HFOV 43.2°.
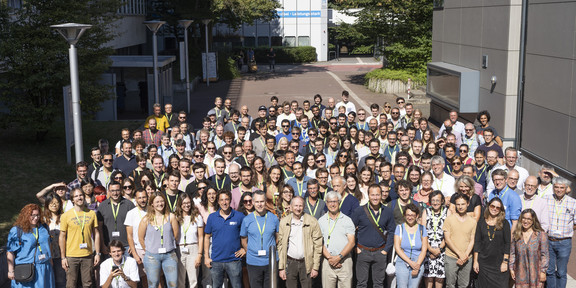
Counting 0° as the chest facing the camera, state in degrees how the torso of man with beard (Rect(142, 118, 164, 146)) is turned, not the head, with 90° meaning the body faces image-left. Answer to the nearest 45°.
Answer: approximately 0°

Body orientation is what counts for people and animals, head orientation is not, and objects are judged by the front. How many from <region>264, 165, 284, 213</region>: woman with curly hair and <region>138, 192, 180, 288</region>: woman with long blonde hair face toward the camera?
2

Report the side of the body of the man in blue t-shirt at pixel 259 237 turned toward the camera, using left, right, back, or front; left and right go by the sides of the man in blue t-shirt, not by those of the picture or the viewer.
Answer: front

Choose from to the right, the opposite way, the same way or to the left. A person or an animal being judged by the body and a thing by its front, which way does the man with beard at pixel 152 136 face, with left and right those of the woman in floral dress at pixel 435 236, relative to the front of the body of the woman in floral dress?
the same way

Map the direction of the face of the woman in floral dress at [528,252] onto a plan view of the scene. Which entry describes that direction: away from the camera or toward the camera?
toward the camera

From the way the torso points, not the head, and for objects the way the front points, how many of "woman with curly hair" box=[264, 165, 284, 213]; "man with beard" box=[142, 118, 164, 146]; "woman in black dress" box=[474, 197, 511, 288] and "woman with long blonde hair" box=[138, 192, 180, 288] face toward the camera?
4

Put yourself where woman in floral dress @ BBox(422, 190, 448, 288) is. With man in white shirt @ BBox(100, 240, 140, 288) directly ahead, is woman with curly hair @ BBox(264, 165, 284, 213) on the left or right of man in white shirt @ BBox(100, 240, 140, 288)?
right

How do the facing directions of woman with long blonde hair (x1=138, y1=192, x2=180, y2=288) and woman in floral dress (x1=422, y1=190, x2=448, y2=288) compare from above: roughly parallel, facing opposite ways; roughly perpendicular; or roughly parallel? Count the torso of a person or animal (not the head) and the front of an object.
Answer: roughly parallel

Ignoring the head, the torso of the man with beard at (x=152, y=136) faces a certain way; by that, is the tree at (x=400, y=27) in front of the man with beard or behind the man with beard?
behind

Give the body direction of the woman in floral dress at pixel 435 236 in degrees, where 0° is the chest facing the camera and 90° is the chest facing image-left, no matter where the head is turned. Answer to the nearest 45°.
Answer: approximately 0°

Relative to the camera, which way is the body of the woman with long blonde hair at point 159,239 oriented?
toward the camera

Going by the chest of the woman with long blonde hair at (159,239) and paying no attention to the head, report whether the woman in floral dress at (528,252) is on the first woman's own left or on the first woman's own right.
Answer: on the first woman's own left

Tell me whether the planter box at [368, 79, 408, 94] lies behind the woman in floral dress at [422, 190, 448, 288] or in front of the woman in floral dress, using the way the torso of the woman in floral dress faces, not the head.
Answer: behind

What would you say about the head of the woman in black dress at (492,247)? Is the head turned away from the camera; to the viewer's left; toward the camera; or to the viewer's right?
toward the camera

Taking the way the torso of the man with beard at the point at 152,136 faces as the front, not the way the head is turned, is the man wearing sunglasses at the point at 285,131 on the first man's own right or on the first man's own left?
on the first man's own left

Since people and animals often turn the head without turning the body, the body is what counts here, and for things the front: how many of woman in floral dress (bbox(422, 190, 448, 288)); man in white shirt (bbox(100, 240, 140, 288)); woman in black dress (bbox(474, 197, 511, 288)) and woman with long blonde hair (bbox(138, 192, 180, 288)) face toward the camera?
4

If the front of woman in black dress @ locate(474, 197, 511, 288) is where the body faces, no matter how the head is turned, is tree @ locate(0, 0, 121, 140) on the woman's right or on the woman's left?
on the woman's right

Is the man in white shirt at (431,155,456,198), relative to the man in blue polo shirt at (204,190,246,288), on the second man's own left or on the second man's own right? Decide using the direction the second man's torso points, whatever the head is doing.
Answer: on the second man's own left

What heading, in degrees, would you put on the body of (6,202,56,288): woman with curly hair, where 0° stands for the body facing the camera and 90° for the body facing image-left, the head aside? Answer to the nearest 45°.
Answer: approximately 315°

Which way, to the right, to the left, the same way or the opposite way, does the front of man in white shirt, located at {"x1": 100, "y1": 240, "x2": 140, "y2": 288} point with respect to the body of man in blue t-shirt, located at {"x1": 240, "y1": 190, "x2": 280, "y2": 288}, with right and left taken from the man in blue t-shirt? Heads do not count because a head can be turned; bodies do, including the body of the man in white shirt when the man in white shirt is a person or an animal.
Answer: the same way
